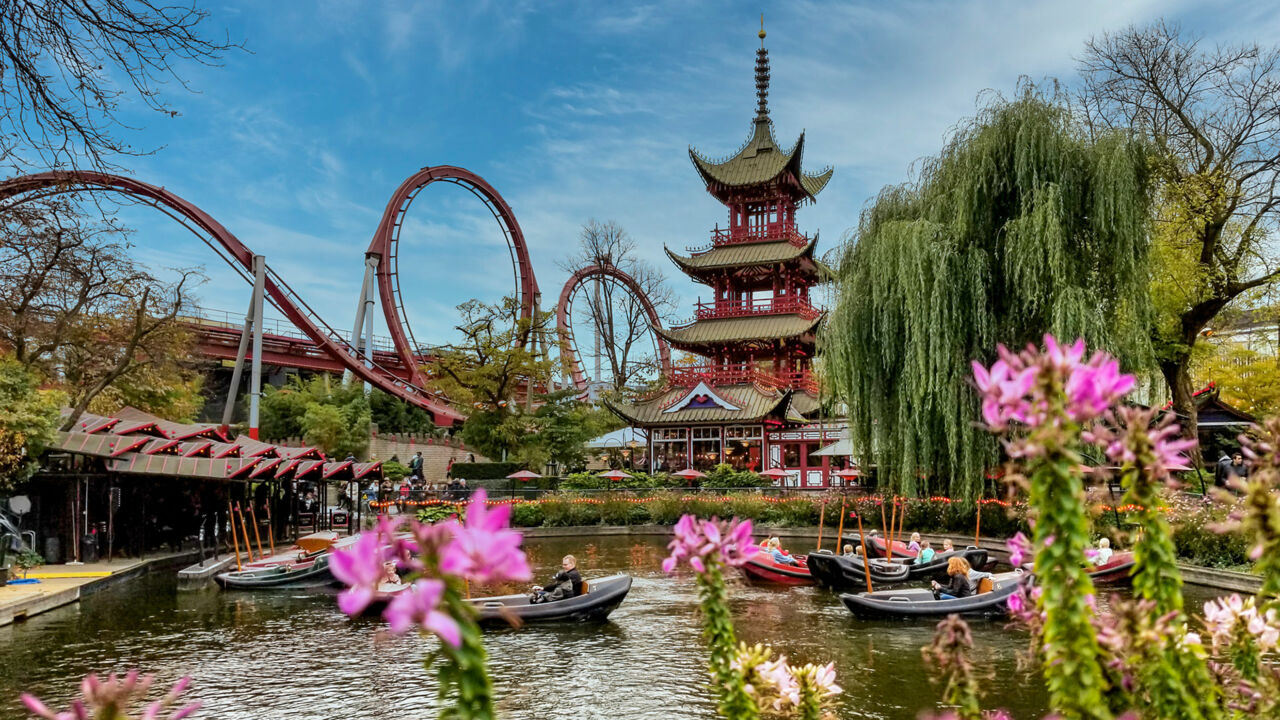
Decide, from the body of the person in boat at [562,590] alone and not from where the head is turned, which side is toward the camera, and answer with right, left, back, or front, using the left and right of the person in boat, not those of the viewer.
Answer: left

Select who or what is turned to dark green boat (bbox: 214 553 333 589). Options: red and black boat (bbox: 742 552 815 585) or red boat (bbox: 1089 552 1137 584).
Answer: the red and black boat

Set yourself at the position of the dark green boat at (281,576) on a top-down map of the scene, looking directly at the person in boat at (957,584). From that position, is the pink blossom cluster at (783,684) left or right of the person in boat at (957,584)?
right

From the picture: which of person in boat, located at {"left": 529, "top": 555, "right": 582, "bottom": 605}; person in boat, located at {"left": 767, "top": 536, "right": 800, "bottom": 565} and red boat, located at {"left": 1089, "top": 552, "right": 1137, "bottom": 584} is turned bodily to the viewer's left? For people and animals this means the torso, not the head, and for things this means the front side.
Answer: person in boat, located at {"left": 529, "top": 555, "right": 582, "bottom": 605}

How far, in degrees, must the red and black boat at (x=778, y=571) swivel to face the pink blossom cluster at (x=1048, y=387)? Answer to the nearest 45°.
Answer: approximately 90° to its left

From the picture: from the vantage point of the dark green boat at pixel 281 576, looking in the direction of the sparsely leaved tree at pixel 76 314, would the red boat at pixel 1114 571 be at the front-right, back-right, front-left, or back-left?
back-right
